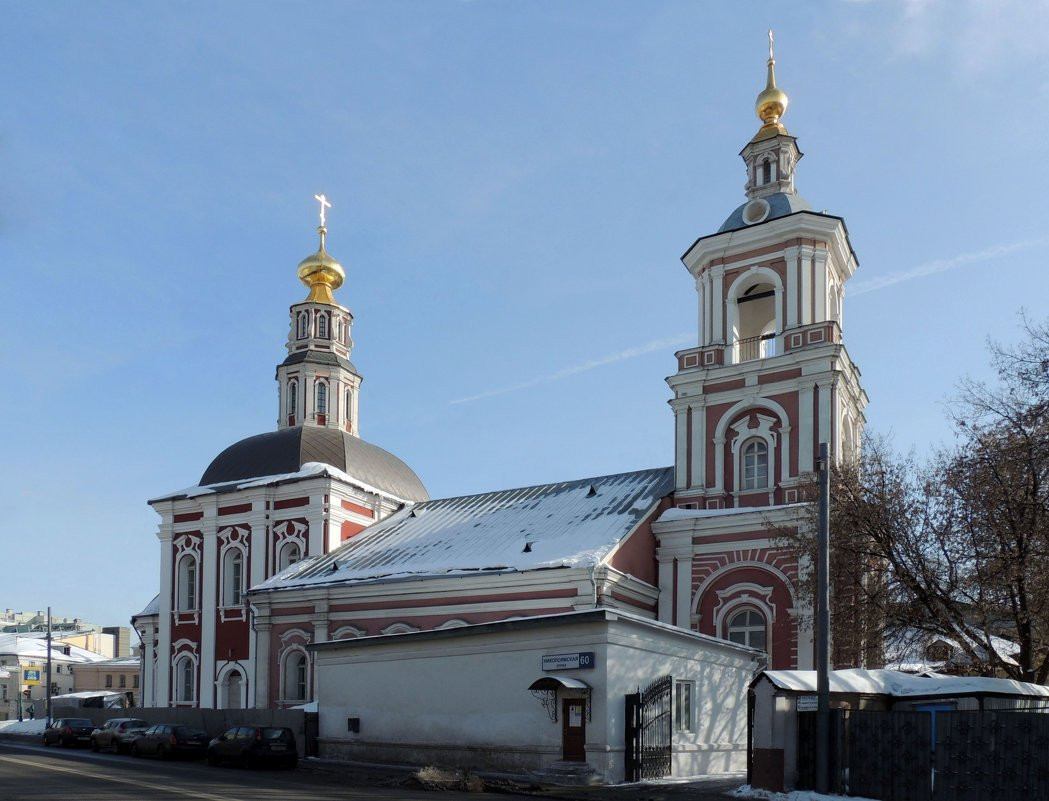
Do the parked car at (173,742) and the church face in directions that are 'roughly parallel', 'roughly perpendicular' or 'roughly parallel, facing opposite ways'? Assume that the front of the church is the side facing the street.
roughly perpendicular

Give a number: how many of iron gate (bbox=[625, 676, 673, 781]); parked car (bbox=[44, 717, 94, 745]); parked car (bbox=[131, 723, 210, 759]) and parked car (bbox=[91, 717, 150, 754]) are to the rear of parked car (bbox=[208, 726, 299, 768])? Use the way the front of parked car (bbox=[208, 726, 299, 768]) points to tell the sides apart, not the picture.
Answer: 1

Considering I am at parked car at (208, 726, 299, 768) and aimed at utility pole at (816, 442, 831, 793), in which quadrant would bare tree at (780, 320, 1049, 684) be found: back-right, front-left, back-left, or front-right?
front-left

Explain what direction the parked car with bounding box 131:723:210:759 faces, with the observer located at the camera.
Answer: facing away from the viewer and to the left of the viewer

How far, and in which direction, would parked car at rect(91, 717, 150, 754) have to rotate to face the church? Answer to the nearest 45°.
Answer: approximately 135° to its right

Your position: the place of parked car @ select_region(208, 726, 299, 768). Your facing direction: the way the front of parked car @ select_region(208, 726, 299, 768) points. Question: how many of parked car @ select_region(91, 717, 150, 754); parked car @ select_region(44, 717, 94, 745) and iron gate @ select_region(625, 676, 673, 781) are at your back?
1

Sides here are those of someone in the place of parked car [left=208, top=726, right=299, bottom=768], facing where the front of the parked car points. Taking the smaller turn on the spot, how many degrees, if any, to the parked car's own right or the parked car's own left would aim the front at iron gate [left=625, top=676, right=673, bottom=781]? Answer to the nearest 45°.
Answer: approximately 180°

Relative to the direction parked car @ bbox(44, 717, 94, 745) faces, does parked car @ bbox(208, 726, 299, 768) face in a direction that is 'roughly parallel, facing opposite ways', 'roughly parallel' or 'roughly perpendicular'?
roughly parallel

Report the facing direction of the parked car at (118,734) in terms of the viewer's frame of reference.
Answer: facing away from the viewer and to the left of the viewer

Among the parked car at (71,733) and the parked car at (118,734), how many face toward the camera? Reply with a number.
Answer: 0
